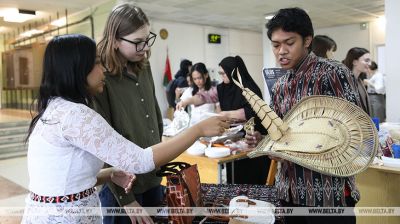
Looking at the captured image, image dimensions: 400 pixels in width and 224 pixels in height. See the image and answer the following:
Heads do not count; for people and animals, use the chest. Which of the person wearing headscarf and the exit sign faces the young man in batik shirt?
the exit sign

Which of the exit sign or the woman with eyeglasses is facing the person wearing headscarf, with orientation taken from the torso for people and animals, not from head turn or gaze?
the exit sign

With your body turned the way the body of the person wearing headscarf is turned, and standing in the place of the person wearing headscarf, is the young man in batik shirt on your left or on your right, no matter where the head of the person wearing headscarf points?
on your left

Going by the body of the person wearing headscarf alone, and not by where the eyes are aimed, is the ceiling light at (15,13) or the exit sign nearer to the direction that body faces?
the ceiling light

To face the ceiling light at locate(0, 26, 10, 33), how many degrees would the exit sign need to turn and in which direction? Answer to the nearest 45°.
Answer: approximately 90° to its right

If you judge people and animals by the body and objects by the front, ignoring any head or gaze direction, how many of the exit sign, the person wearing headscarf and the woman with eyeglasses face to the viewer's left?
1

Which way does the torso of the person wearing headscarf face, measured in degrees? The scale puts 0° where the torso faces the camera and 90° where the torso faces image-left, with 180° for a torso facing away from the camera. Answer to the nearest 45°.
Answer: approximately 90°

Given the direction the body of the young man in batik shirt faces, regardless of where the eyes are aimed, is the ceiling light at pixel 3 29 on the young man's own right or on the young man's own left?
on the young man's own right

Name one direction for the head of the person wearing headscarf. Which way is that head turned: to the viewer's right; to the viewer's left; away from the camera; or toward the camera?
to the viewer's left

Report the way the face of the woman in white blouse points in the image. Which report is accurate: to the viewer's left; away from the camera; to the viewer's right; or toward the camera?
to the viewer's right
